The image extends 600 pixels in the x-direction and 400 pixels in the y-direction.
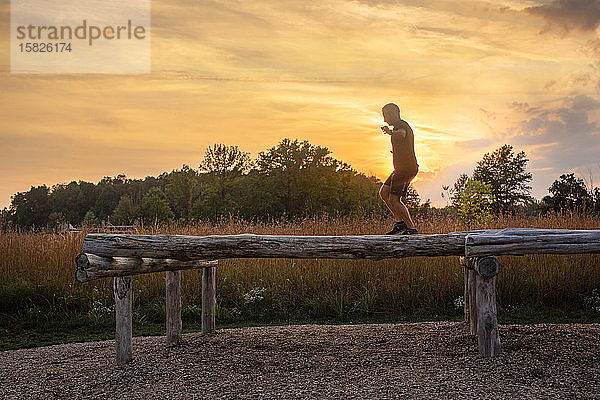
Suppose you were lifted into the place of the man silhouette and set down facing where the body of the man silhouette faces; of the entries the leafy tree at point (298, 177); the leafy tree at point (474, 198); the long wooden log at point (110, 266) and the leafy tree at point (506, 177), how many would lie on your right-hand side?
3

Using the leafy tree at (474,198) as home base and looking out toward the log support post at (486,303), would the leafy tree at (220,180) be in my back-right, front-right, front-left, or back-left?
back-right

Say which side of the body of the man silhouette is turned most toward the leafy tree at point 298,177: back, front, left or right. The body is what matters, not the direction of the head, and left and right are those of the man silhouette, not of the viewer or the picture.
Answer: right

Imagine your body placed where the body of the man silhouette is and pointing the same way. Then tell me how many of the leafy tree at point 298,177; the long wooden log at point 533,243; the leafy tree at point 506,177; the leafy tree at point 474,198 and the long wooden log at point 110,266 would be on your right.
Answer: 3

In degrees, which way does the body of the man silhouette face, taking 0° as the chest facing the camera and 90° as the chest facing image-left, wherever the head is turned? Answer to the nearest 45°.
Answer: approximately 90°

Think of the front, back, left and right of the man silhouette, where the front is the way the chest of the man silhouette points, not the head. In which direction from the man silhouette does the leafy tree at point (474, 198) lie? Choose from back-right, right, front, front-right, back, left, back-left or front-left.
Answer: right

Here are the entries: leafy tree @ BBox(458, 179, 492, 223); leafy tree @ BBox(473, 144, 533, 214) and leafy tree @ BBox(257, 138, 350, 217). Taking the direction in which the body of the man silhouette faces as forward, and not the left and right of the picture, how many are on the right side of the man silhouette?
3

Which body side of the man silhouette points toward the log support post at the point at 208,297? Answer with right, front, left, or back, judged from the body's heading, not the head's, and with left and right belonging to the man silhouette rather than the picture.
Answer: front

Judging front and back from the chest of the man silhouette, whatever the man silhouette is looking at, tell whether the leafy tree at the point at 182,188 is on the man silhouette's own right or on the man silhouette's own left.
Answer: on the man silhouette's own right

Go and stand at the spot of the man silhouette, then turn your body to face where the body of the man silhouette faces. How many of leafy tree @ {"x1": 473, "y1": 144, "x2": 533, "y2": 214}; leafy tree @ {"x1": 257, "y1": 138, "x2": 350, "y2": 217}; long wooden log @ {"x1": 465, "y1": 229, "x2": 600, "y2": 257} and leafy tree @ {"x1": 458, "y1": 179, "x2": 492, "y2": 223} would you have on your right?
3

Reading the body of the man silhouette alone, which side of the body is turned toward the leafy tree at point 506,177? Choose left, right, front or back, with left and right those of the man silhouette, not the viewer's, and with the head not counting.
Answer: right
